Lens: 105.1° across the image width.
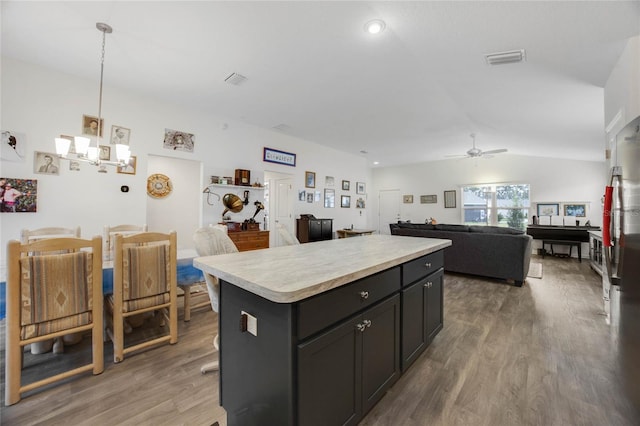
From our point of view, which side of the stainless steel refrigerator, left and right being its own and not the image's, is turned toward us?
left

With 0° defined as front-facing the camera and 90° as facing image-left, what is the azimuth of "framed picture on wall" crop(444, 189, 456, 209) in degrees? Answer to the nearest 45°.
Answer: approximately 0°

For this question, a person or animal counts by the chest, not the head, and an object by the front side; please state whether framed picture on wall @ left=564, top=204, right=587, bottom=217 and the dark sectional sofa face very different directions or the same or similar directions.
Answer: very different directions

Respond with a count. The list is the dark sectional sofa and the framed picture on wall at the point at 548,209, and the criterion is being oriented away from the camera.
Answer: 1

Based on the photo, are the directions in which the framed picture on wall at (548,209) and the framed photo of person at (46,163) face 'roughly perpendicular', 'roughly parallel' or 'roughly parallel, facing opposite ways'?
roughly perpendicular

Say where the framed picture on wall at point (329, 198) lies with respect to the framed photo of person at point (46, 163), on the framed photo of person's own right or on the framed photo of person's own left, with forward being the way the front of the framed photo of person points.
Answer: on the framed photo of person's own left

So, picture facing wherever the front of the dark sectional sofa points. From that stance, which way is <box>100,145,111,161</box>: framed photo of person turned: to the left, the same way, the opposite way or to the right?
to the right

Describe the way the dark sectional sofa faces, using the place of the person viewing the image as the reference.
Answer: facing away from the viewer

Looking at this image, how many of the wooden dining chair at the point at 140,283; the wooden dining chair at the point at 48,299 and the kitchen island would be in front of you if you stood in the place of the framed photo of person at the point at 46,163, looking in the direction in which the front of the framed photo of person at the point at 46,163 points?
3

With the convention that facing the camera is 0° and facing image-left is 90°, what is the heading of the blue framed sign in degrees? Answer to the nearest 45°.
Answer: approximately 315°
